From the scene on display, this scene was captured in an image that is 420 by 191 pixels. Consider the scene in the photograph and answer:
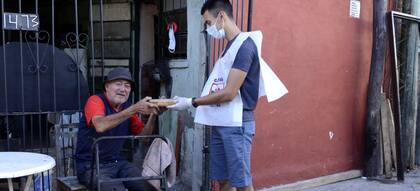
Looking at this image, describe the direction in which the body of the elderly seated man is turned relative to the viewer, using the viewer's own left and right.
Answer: facing the viewer and to the right of the viewer

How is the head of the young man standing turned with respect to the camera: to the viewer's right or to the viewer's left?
to the viewer's left

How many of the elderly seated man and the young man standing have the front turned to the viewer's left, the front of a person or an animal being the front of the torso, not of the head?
1

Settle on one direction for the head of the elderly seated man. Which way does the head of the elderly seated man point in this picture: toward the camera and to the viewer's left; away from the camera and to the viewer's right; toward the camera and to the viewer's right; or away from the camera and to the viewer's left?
toward the camera and to the viewer's right

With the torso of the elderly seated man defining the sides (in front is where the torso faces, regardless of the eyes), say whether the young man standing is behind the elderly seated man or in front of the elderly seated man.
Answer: in front

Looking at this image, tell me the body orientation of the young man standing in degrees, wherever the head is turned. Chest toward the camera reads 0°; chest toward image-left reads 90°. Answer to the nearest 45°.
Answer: approximately 90°

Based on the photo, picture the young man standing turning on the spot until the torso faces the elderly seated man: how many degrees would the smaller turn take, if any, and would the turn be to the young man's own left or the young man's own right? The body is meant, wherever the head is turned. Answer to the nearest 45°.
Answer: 0° — they already face them
